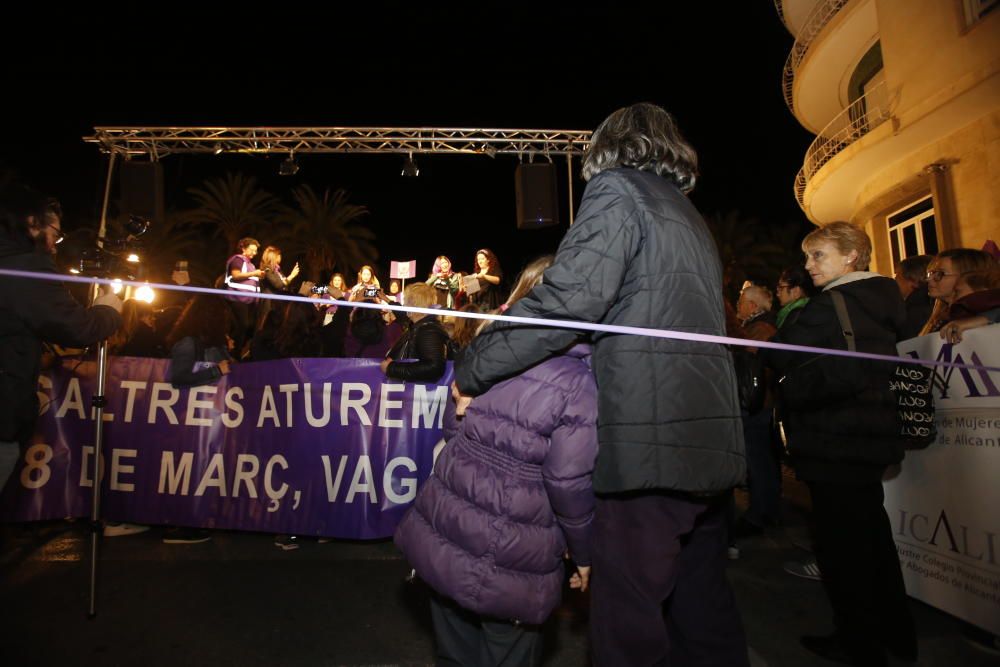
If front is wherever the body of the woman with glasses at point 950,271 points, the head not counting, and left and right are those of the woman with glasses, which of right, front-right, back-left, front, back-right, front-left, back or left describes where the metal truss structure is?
front-right

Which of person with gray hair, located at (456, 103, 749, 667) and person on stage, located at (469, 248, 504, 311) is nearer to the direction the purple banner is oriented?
the person with gray hair

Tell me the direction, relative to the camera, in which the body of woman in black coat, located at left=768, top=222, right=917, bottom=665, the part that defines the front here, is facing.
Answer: to the viewer's left

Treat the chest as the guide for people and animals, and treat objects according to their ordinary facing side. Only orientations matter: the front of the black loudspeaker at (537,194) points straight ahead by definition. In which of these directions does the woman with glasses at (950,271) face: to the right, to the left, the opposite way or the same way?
to the right

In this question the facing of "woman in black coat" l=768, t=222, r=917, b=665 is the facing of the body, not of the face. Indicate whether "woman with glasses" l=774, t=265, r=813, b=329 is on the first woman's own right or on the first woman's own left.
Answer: on the first woman's own right

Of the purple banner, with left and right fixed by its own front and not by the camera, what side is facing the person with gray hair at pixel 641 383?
front

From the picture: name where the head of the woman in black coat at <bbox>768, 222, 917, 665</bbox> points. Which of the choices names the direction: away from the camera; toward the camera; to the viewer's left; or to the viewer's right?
to the viewer's left

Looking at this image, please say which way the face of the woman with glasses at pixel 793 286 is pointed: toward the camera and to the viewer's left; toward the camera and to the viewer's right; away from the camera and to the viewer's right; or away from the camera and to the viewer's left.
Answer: toward the camera and to the viewer's left

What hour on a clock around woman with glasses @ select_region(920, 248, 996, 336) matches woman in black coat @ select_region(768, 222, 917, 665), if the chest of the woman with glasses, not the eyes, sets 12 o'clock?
The woman in black coat is roughly at 11 o'clock from the woman with glasses.

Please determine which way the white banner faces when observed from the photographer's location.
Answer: facing the viewer and to the left of the viewer

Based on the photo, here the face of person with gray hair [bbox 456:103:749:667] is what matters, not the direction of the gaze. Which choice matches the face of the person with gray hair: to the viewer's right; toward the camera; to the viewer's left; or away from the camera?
away from the camera

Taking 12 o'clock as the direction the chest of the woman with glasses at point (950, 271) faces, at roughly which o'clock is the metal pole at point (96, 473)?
The metal pole is roughly at 12 o'clock from the woman with glasses.

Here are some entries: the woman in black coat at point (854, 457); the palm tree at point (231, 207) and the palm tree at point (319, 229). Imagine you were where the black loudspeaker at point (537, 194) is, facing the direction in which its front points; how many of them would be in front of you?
1

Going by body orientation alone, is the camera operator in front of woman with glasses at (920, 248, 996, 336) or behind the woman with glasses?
in front

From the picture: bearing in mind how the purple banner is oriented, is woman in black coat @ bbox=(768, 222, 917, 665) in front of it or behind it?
in front

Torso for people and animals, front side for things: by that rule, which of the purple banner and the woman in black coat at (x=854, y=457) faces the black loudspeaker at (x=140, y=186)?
the woman in black coat
